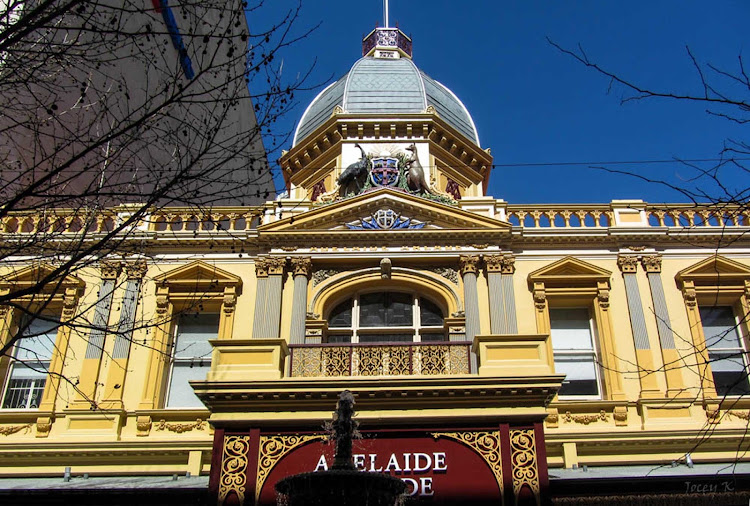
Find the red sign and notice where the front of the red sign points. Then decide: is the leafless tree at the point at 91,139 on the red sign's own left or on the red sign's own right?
on the red sign's own right

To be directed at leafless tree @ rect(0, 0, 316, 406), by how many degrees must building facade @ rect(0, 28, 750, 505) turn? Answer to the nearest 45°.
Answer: approximately 45° to its right

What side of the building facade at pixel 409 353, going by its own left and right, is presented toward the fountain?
front

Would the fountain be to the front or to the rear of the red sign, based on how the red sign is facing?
to the front

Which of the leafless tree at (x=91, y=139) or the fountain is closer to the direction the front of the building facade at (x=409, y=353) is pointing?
the fountain

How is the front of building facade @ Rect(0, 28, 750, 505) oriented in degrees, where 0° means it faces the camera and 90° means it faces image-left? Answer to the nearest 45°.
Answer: approximately 0°

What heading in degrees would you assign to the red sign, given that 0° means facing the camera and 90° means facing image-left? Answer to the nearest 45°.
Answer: approximately 0°
